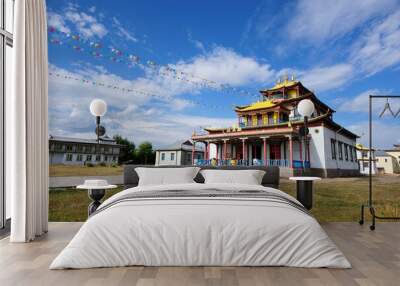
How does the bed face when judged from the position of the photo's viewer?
facing the viewer

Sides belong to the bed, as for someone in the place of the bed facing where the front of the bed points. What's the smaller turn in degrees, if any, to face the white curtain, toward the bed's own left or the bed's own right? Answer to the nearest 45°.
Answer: approximately 135° to the bed's own right

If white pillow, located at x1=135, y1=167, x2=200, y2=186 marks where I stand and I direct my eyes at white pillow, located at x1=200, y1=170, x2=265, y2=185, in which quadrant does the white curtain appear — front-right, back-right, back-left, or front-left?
back-right
